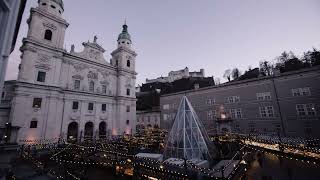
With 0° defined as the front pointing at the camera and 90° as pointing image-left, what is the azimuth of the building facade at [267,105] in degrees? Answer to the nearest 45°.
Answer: approximately 45°

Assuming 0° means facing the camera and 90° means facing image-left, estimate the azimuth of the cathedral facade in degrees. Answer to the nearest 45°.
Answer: approximately 315°

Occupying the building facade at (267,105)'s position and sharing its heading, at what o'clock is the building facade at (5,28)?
the building facade at (5,28) is roughly at 11 o'clock from the building facade at (267,105).

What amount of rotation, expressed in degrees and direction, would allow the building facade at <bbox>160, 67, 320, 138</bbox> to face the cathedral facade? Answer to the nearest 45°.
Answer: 0° — it already faces it

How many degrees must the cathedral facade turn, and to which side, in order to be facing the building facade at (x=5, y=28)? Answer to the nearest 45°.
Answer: approximately 45° to its right
